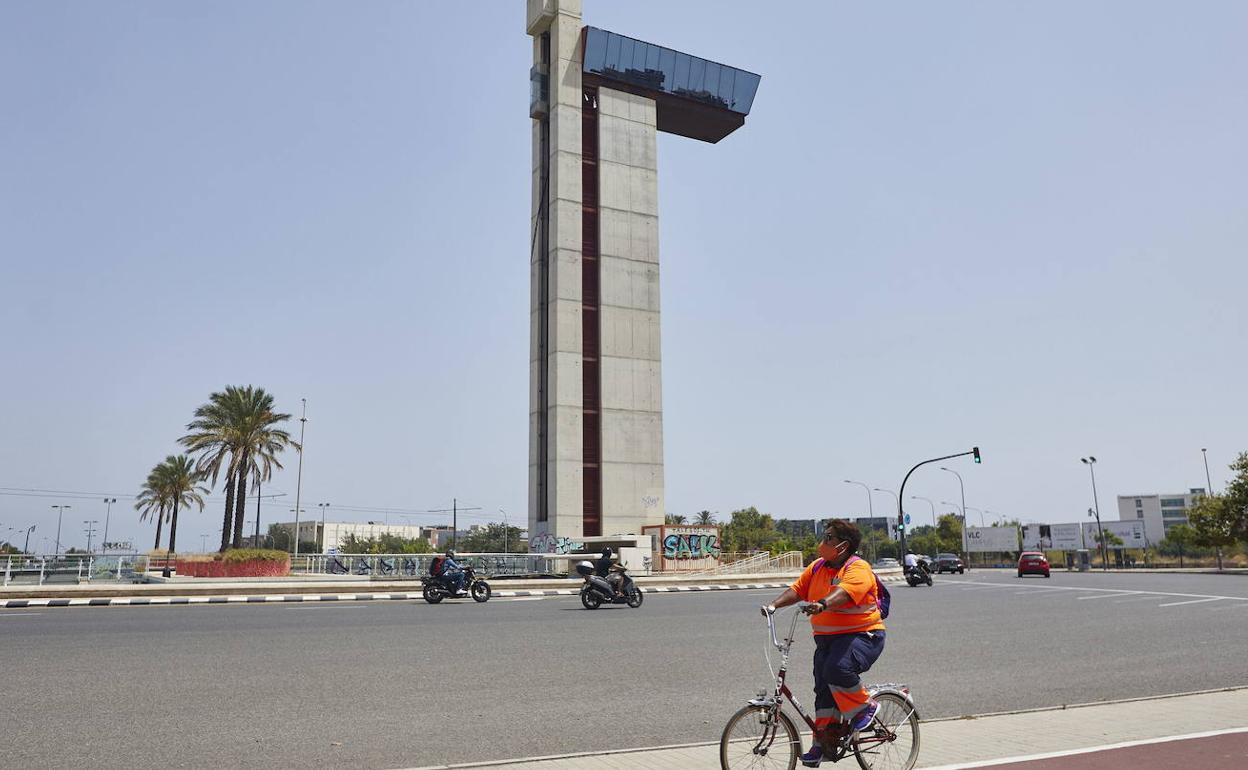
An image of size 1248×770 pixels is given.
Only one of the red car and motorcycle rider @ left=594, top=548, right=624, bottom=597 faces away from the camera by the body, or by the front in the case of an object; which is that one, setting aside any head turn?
the red car

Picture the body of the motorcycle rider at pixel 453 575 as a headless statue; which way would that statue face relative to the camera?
to the viewer's right

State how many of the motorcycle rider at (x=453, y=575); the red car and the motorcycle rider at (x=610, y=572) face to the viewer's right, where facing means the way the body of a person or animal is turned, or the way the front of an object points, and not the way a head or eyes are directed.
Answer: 2

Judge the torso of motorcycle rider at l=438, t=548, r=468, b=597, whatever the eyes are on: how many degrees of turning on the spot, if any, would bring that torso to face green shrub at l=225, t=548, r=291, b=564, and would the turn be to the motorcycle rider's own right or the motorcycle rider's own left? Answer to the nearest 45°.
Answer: approximately 135° to the motorcycle rider's own left

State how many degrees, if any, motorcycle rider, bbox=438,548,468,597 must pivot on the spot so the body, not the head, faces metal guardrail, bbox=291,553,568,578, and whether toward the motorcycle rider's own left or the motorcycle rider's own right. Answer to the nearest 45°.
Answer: approximately 90° to the motorcycle rider's own left

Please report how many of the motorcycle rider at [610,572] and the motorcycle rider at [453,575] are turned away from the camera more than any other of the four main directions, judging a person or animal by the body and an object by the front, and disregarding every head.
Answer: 0

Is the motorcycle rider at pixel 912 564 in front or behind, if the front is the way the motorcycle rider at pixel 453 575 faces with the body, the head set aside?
in front

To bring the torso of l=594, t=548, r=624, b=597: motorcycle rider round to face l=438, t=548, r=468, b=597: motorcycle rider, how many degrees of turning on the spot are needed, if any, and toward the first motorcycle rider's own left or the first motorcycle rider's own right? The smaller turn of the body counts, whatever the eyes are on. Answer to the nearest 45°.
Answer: approximately 135° to the first motorcycle rider's own left

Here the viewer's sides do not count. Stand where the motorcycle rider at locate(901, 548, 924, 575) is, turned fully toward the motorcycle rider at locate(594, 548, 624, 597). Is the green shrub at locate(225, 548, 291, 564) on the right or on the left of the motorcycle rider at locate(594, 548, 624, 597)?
right

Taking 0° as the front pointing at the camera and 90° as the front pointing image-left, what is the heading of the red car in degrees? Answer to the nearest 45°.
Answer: approximately 180°

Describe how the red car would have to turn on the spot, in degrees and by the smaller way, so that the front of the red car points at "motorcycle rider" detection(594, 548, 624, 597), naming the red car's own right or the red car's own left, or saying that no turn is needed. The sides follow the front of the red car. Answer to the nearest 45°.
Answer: approximately 180°

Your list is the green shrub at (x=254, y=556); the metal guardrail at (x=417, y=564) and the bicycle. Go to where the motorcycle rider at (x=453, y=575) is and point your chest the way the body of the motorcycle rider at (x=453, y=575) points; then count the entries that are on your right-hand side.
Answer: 1

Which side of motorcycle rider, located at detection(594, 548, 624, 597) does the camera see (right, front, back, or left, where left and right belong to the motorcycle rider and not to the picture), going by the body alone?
right

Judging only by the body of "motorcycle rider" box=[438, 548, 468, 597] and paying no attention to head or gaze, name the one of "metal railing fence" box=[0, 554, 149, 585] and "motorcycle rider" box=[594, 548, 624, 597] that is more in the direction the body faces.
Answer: the motorcycle rider

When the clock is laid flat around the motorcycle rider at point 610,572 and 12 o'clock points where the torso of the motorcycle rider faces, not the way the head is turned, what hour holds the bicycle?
The bicycle is roughly at 3 o'clock from the motorcycle rider.

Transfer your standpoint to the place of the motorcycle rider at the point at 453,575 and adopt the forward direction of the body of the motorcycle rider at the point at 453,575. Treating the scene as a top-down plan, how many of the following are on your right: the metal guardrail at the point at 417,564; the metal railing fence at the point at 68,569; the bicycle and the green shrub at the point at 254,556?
1
